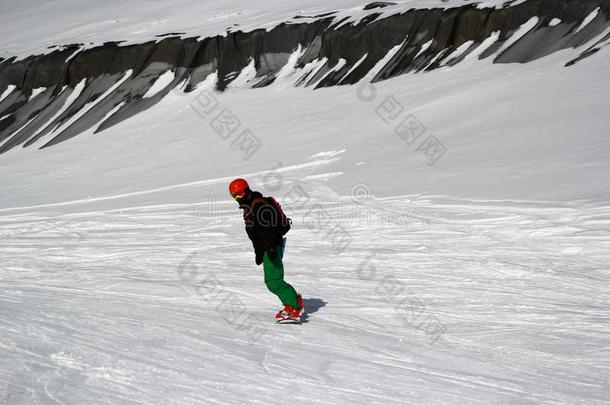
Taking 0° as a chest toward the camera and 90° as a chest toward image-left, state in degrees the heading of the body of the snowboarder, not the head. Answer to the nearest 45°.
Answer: approximately 45°
